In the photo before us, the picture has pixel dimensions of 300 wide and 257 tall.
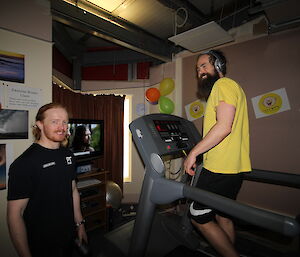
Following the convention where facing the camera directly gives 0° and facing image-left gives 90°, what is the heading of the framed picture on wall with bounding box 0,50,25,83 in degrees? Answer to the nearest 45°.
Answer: approximately 315°

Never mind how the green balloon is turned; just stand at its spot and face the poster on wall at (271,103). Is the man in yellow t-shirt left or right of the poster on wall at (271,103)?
right

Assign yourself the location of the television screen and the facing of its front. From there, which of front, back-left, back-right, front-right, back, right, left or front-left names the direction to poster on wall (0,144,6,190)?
front-right

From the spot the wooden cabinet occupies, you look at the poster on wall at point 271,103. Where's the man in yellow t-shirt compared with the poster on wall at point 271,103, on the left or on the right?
right

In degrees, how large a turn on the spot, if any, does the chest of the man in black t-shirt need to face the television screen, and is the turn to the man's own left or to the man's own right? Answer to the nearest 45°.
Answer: approximately 135° to the man's own left

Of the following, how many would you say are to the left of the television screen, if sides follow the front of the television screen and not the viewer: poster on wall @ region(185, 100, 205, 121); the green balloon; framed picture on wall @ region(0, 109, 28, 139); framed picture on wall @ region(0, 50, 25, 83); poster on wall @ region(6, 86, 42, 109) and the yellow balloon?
3

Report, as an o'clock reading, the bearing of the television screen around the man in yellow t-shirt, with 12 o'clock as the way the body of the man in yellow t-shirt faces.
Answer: The television screen is roughly at 1 o'clock from the man in yellow t-shirt.

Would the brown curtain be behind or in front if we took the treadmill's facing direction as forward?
in front

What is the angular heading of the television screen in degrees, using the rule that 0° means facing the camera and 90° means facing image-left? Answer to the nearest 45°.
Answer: approximately 0°

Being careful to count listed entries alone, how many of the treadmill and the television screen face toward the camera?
1

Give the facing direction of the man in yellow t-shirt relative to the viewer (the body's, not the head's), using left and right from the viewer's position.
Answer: facing to the left of the viewer

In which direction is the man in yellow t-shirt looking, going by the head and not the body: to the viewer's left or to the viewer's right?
to the viewer's left

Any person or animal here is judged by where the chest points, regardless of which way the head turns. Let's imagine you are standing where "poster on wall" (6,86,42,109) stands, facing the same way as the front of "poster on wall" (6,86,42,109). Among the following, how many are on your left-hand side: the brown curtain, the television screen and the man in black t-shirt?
2

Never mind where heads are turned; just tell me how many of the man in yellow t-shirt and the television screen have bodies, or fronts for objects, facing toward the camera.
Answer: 1
